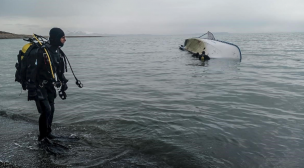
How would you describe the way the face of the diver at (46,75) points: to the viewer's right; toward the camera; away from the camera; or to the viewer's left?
to the viewer's right

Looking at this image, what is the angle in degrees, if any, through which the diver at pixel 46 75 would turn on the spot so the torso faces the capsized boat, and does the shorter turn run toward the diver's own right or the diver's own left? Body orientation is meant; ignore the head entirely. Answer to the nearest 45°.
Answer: approximately 45° to the diver's own left

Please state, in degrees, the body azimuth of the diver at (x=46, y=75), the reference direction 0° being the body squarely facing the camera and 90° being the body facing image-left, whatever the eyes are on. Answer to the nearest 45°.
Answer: approximately 270°
